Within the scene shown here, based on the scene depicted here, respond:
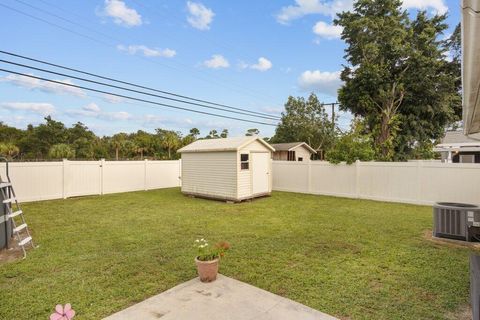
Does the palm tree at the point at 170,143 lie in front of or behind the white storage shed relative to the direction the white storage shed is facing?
behind

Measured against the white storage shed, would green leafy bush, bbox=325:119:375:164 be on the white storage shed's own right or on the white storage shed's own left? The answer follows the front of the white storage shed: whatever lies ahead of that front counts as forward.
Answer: on the white storage shed's own left

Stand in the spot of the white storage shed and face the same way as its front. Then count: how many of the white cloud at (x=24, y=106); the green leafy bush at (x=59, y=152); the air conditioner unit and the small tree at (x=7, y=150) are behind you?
3

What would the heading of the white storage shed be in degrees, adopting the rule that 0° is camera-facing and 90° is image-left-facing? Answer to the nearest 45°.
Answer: approximately 315°

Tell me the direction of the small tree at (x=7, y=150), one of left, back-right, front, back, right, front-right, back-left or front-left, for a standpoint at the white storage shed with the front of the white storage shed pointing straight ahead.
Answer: back

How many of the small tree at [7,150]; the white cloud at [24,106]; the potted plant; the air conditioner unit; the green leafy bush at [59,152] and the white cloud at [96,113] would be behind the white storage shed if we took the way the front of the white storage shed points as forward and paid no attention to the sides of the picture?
4

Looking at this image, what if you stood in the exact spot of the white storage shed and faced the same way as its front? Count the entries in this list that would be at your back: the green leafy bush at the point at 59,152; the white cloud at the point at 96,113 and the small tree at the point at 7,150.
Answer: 3

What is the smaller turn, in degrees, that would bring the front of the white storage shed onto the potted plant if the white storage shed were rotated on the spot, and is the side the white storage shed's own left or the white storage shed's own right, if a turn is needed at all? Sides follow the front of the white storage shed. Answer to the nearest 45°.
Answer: approximately 45° to the white storage shed's own right

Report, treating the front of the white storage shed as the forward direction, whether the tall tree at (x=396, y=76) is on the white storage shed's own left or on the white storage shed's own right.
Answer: on the white storage shed's own left

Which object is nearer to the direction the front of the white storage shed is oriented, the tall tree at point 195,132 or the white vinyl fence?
the white vinyl fence

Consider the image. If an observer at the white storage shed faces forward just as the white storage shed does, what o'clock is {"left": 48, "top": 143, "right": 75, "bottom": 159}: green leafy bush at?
The green leafy bush is roughly at 6 o'clock from the white storage shed.
